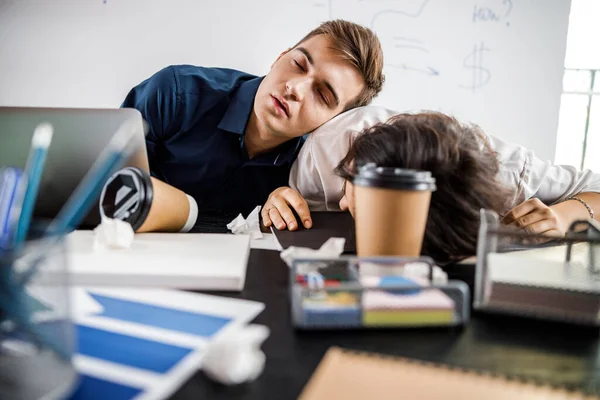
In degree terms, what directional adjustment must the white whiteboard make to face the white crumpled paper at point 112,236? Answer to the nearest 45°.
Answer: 0° — it already faces it

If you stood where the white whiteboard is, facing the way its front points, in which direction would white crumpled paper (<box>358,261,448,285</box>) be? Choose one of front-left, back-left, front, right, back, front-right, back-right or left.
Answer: front

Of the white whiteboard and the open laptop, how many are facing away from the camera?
1

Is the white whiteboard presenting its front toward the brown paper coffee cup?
yes

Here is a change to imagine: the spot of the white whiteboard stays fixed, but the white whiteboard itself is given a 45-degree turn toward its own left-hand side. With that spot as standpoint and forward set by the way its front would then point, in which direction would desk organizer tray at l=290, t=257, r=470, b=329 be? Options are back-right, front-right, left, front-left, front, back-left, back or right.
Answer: front-right

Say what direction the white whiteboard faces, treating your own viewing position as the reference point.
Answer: facing the viewer

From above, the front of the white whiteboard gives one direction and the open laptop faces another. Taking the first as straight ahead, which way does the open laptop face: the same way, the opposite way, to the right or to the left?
the opposite way

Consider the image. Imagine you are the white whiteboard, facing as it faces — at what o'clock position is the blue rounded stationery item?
The blue rounded stationery item is roughly at 12 o'clock from the white whiteboard.

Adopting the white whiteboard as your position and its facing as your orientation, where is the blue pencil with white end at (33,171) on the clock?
The blue pencil with white end is roughly at 12 o'clock from the white whiteboard.

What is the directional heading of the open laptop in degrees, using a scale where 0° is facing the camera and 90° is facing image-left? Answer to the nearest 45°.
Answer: approximately 180°

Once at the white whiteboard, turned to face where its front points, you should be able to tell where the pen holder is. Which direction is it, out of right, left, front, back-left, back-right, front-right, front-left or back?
front

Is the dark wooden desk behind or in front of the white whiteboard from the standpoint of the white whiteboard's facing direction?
in front
